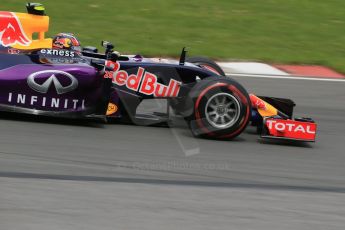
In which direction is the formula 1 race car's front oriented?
to the viewer's right
